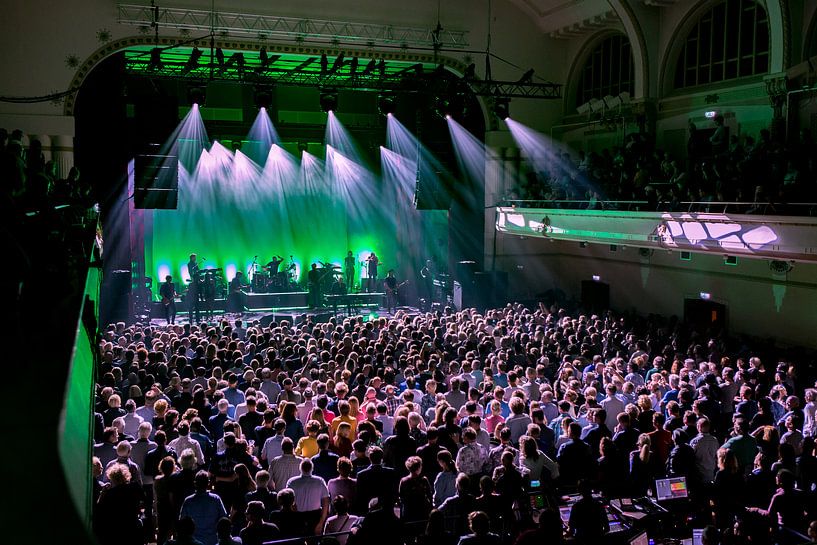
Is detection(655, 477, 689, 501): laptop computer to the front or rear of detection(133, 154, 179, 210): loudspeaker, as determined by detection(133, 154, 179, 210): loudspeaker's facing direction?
to the front

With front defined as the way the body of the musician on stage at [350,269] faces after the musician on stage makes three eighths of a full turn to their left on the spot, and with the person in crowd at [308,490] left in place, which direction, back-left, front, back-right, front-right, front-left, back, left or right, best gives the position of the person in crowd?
back-right

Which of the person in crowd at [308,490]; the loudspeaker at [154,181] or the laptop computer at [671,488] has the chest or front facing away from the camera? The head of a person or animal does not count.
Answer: the person in crowd

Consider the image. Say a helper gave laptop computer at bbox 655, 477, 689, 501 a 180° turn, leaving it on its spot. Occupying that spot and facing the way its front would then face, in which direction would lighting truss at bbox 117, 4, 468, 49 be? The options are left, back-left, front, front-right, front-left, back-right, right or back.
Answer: front-left

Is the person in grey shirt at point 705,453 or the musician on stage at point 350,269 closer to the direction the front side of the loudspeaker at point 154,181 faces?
the person in grey shirt

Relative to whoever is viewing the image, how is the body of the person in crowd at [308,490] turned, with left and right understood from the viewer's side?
facing away from the viewer

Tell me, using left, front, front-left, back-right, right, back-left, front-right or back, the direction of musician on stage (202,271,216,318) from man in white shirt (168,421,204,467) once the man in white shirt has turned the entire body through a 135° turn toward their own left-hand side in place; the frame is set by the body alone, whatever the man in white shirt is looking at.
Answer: back-right

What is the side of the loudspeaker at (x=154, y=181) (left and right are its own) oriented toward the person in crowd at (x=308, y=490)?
front

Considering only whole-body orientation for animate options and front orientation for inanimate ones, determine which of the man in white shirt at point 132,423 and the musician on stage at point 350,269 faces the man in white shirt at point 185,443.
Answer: the musician on stage

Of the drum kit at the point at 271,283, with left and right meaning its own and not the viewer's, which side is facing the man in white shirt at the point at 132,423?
front

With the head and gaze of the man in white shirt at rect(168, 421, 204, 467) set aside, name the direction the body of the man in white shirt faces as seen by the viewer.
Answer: away from the camera

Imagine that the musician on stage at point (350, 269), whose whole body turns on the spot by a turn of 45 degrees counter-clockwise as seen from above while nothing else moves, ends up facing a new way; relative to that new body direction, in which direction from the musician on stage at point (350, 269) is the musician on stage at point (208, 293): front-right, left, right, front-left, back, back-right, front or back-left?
right

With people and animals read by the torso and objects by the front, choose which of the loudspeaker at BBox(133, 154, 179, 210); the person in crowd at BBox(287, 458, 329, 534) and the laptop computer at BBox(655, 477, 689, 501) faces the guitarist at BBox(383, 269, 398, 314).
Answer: the person in crowd

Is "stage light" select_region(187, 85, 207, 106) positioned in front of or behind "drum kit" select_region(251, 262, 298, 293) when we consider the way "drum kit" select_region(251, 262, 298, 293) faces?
in front

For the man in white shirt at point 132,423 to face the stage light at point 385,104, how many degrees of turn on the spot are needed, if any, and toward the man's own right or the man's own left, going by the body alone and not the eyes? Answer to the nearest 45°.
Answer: approximately 45° to the man's own right

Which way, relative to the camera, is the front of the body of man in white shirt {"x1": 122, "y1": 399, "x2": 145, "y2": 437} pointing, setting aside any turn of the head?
away from the camera
